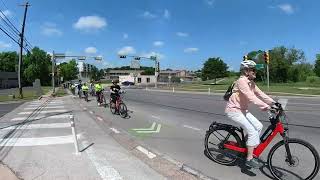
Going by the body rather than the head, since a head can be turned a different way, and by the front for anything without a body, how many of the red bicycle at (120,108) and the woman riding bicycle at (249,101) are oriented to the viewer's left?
0

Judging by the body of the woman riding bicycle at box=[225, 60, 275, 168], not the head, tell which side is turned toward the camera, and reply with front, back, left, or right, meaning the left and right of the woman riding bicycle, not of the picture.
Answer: right

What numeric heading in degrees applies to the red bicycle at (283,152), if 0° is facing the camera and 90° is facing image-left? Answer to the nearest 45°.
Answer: approximately 270°

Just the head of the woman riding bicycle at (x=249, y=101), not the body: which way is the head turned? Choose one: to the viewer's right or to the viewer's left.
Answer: to the viewer's right

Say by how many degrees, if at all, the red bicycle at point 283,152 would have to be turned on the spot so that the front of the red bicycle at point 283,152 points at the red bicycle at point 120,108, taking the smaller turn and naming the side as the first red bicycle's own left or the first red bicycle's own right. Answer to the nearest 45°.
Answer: approximately 135° to the first red bicycle's own left

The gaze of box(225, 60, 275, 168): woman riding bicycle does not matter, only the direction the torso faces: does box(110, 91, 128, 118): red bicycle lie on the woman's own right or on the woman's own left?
on the woman's own left
